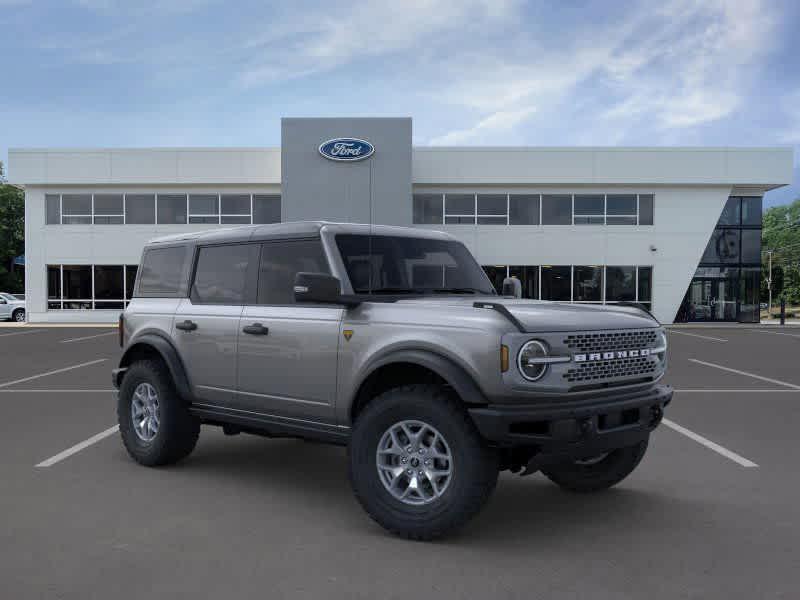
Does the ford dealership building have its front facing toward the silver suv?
yes

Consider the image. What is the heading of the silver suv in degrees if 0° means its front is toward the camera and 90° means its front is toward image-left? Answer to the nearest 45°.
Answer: approximately 315°

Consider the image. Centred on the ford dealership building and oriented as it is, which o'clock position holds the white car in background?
The white car in background is roughly at 3 o'clock from the ford dealership building.

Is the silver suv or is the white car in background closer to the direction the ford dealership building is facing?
the silver suv

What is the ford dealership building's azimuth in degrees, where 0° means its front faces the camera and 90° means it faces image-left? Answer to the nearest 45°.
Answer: approximately 0°

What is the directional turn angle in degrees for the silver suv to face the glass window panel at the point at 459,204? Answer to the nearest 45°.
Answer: approximately 135° to its left

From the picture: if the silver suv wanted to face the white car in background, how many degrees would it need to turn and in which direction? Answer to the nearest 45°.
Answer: approximately 180°
